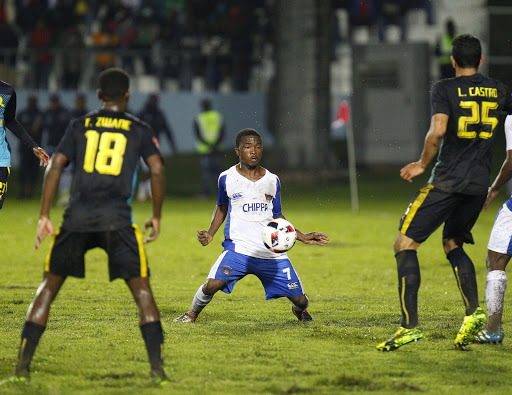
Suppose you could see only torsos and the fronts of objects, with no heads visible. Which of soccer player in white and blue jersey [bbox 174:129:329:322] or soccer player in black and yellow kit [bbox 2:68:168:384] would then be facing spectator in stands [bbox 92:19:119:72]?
the soccer player in black and yellow kit

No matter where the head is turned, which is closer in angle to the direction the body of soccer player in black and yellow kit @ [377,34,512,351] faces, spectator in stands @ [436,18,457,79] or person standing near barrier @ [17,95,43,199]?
the person standing near barrier

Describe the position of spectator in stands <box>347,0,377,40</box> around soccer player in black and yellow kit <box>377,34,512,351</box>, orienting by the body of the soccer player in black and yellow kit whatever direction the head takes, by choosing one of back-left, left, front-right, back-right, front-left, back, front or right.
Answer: front-right

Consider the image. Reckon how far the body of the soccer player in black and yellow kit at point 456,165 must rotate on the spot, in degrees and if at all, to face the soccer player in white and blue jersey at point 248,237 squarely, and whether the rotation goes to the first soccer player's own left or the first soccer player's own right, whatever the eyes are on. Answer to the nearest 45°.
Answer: approximately 45° to the first soccer player's own left

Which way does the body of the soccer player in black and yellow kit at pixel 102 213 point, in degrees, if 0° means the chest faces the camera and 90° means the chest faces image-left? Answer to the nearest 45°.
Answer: approximately 180°

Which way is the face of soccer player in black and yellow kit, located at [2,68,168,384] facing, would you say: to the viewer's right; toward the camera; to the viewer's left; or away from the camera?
away from the camera

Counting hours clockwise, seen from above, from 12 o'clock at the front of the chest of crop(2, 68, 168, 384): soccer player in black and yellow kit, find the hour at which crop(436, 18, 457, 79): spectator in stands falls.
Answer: The spectator in stands is roughly at 1 o'clock from the soccer player in black and yellow kit.

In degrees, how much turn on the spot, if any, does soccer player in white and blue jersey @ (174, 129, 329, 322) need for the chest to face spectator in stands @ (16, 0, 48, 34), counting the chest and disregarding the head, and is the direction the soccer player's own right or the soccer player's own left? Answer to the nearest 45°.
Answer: approximately 180°

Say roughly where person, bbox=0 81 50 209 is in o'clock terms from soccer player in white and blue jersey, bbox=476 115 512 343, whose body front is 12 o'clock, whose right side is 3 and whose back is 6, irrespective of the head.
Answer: person, bbox=0 81 50 209 is roughly at 12 o'clock from soccer player in white and blue jersey, bbox=476 115 512 343.

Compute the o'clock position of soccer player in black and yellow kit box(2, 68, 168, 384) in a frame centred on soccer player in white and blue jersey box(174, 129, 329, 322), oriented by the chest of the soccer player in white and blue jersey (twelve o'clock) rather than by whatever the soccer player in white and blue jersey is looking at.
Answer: The soccer player in black and yellow kit is roughly at 1 o'clock from the soccer player in white and blue jersey.

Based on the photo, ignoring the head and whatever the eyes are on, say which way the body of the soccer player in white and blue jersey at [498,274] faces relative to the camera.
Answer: to the viewer's left
